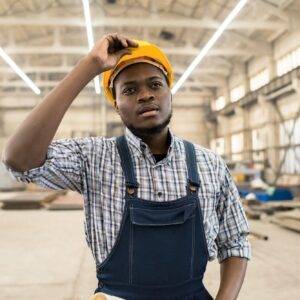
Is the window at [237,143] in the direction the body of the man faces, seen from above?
no

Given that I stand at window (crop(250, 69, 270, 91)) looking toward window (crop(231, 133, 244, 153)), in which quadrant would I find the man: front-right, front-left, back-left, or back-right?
back-left

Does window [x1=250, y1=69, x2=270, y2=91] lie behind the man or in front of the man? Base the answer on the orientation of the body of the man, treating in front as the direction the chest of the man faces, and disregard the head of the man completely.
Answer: behind

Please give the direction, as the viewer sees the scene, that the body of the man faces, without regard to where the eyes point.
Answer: toward the camera

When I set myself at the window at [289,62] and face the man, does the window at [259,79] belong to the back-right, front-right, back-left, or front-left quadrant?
back-right

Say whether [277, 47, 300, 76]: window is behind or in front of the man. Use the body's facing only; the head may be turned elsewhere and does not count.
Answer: behind

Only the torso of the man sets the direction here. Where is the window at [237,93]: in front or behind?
behind

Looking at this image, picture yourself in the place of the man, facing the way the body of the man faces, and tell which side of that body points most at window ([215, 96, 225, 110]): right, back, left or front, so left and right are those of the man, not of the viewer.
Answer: back
